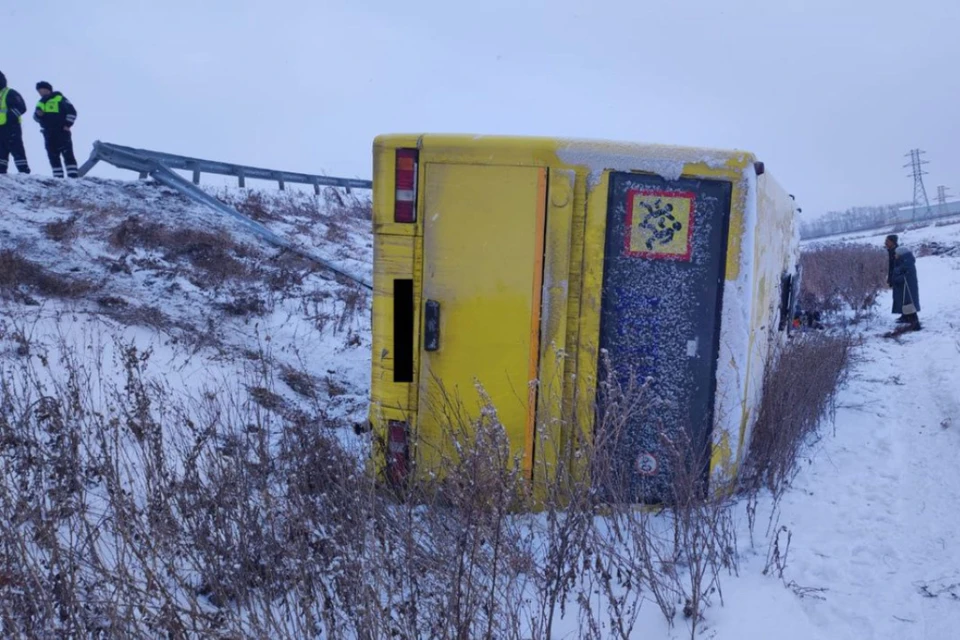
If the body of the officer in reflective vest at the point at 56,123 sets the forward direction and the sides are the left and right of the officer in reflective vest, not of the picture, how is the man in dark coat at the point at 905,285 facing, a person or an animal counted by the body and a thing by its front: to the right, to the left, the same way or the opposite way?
to the right

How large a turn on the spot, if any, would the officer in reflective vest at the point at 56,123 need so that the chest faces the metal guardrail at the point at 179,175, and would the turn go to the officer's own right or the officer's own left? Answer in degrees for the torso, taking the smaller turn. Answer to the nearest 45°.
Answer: approximately 135° to the officer's own left

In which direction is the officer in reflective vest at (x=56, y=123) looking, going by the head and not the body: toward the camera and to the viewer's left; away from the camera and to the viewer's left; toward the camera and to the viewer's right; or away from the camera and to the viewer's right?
toward the camera and to the viewer's left

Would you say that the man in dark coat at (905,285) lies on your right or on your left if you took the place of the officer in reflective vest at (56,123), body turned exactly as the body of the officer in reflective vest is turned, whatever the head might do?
on your left

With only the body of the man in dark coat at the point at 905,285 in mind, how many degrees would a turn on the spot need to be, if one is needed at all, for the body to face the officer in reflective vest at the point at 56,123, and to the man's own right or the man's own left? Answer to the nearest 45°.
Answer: approximately 45° to the man's own left

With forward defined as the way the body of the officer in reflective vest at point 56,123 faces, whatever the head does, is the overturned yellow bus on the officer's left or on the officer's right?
on the officer's left

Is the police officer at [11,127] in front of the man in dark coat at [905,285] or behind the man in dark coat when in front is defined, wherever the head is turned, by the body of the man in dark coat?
in front

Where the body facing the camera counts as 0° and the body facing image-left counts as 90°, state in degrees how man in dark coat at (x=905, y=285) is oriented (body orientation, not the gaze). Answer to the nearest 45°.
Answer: approximately 90°

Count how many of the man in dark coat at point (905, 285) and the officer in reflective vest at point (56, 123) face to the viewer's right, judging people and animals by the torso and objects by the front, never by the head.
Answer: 0
